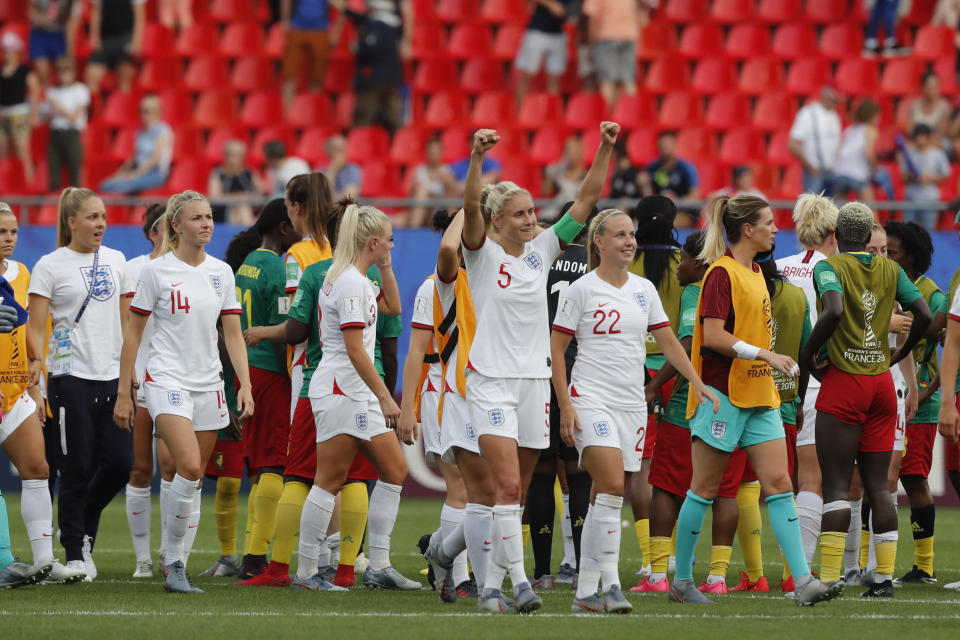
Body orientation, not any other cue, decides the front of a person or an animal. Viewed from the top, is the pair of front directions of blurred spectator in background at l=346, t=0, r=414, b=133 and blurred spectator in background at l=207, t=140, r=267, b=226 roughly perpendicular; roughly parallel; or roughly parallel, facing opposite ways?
roughly parallel

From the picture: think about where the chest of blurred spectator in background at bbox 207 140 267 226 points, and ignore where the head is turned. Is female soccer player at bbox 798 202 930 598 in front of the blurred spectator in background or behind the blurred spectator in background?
in front

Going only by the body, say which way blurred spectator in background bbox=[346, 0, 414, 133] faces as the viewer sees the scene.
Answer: toward the camera

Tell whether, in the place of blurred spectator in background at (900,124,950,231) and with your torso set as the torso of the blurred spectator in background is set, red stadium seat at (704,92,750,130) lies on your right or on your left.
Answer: on your right

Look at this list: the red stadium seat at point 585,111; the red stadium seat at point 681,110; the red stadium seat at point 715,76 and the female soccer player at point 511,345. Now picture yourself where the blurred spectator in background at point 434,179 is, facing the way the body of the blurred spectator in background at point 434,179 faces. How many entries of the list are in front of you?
1

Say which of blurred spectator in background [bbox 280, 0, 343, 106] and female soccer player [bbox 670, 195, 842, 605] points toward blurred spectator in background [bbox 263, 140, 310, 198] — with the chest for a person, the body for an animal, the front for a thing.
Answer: blurred spectator in background [bbox 280, 0, 343, 106]

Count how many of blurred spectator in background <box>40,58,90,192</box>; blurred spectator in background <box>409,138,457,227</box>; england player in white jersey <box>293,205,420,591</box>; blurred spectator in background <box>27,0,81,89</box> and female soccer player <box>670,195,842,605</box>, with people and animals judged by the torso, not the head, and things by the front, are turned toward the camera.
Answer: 3

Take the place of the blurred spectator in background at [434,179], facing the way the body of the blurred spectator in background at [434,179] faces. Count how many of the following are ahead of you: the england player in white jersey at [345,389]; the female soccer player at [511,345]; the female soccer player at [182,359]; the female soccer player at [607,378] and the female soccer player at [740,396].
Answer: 5

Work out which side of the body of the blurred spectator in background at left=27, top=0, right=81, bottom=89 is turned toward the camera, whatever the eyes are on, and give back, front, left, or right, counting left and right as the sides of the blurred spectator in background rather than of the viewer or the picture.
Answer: front

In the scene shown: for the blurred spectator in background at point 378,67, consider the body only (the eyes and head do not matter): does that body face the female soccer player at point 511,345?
yes

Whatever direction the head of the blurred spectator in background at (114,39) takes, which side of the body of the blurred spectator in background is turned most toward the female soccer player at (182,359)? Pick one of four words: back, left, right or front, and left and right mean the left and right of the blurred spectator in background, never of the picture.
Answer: front

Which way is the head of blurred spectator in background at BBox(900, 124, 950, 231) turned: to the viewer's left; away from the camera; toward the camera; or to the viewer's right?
toward the camera

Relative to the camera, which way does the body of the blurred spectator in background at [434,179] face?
toward the camera

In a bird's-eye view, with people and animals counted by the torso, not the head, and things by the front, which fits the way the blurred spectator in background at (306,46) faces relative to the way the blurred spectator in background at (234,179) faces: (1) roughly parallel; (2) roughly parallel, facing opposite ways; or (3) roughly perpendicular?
roughly parallel

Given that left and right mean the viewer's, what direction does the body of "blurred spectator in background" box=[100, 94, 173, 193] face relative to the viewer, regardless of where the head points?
facing the viewer and to the left of the viewer
